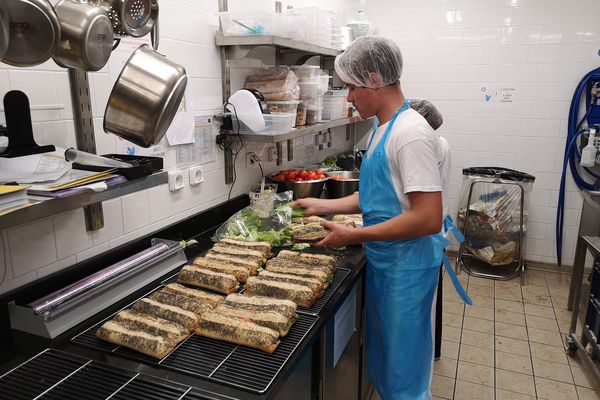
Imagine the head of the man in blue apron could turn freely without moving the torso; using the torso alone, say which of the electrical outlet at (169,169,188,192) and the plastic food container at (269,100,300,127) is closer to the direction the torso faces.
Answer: the electrical outlet

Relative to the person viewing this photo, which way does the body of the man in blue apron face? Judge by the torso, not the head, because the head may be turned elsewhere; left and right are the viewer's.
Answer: facing to the left of the viewer

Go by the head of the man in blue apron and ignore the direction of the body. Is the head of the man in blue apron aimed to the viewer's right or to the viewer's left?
to the viewer's left

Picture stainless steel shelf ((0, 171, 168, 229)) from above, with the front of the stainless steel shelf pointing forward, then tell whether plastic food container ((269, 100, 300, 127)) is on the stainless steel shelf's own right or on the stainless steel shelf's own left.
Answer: on the stainless steel shelf's own left

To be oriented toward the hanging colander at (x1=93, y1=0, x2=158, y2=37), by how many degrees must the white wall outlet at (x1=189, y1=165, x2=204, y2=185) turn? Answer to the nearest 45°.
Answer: approximately 45° to its right

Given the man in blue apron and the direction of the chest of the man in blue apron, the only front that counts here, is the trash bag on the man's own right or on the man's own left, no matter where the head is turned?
on the man's own right

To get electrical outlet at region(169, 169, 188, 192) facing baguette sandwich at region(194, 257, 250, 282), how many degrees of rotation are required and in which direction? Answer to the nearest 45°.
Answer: approximately 45° to its right

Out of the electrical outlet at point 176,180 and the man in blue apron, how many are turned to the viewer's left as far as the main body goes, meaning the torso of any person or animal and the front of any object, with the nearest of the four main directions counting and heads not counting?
1

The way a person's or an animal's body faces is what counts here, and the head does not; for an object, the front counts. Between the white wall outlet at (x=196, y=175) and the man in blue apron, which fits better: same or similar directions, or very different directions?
very different directions

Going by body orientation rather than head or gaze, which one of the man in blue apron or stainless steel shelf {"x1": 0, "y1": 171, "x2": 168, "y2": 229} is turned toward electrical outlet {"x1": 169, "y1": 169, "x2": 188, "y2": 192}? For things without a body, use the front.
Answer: the man in blue apron

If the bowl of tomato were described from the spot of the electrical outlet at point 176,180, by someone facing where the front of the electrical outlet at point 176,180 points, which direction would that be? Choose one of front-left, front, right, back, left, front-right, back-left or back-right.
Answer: left

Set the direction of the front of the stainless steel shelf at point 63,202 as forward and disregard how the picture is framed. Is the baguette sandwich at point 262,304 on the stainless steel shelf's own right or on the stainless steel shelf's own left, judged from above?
on the stainless steel shelf's own left
